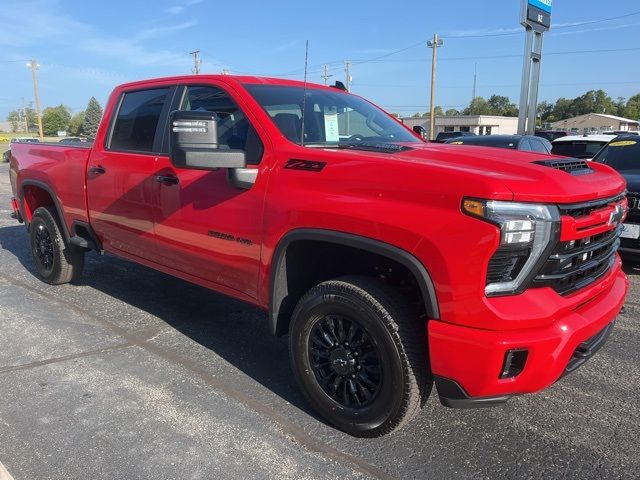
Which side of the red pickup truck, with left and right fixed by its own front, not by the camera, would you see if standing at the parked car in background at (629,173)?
left

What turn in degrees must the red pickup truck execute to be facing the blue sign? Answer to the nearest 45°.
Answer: approximately 90° to its left

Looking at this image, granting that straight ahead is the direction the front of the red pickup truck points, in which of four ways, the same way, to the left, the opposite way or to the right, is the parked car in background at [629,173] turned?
to the right

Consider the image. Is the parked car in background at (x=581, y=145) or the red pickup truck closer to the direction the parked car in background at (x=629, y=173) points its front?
the red pickup truck

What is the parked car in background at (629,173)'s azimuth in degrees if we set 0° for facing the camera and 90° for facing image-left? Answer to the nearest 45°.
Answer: approximately 0°

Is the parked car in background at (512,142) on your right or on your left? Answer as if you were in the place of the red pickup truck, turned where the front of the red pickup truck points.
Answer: on your left

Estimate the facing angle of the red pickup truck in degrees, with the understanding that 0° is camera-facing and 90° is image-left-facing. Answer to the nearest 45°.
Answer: approximately 315°

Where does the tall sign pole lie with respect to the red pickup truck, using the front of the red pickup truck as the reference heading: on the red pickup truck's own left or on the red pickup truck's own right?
on the red pickup truck's own left

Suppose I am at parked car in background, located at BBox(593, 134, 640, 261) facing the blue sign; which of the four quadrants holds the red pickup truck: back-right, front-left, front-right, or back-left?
back-left

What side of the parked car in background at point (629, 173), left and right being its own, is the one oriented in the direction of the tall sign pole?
back

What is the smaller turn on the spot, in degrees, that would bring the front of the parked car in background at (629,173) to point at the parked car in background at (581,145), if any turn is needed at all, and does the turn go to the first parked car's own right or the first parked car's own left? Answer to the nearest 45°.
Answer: approximately 180°

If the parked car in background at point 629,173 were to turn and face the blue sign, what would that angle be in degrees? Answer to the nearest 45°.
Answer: approximately 180°

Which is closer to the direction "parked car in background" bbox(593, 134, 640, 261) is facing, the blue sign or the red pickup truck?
the red pickup truck
